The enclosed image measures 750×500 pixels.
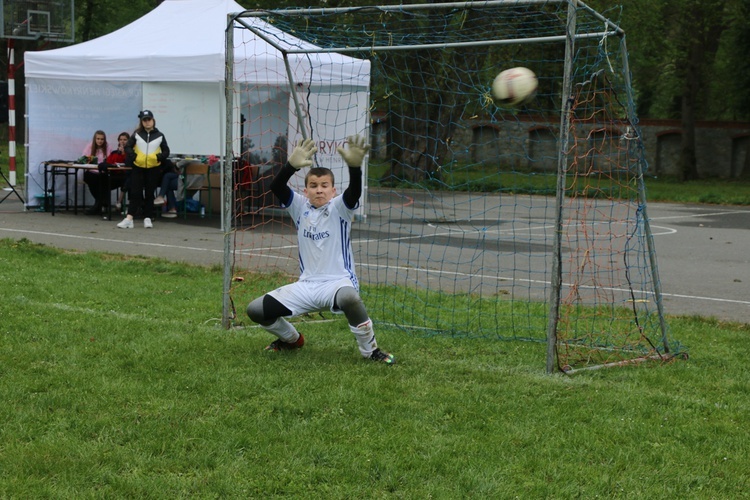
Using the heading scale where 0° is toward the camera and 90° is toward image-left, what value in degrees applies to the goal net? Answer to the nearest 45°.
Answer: approximately 45°

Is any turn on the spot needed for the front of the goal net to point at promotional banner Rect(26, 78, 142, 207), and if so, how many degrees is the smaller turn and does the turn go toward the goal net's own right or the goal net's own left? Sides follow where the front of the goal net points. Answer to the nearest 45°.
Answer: approximately 90° to the goal net's own right

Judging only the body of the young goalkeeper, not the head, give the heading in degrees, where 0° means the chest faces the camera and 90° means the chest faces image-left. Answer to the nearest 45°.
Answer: approximately 0°

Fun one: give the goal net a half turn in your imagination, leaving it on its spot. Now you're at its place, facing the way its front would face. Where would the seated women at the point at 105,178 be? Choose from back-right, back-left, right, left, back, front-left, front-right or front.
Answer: left
